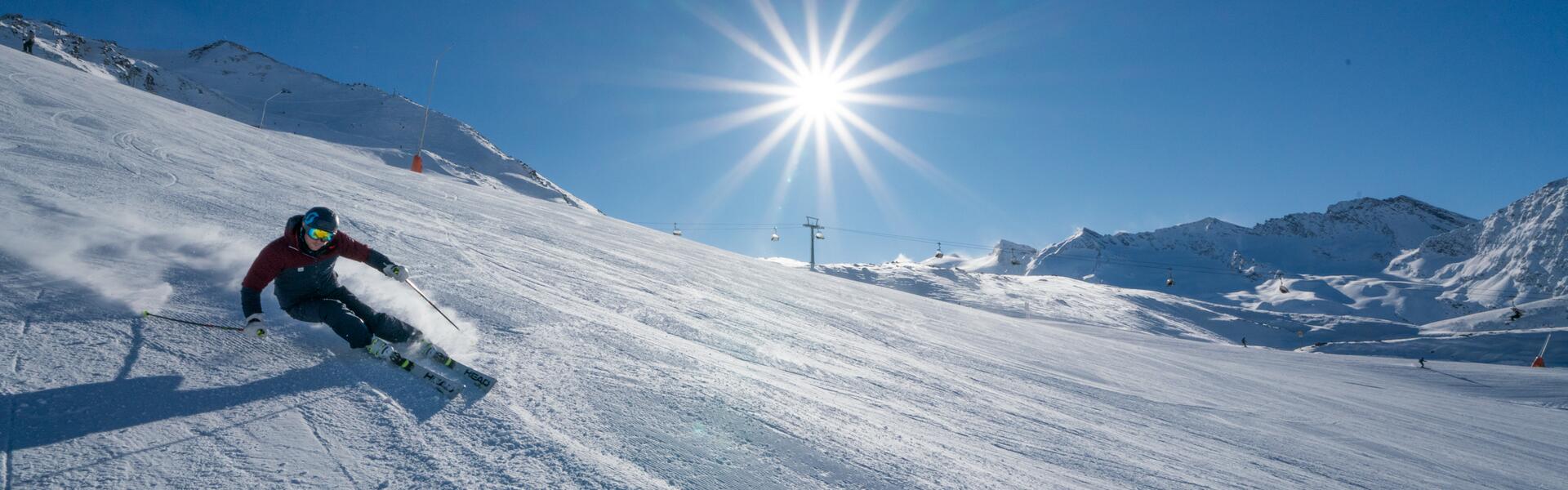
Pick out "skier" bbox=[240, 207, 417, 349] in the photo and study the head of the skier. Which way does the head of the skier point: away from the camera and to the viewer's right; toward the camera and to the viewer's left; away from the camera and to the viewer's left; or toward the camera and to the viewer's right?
toward the camera and to the viewer's right

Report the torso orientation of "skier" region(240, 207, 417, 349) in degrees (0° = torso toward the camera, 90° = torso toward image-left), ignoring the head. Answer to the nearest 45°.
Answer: approximately 315°
